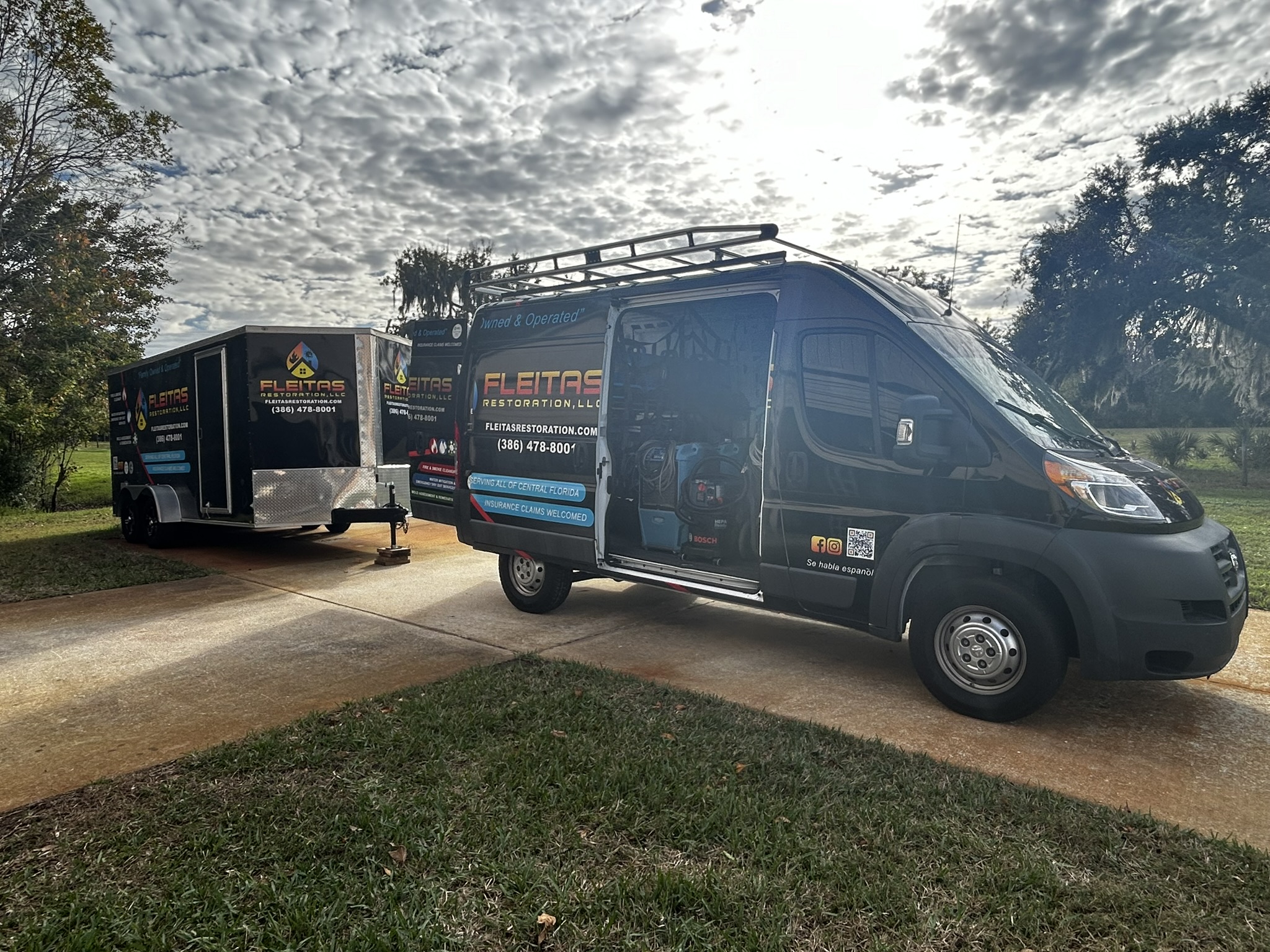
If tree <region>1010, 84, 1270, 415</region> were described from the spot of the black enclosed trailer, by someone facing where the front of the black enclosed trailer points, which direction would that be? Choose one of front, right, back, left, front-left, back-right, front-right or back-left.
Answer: front-left

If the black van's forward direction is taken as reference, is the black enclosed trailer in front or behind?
behind

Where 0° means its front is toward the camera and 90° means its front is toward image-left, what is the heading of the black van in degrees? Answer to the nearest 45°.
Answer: approximately 315°

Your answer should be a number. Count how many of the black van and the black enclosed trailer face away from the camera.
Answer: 0

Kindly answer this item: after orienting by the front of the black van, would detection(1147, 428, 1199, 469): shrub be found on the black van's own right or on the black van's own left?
on the black van's own left

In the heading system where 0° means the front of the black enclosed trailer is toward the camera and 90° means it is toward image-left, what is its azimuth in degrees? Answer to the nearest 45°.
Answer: approximately 315°

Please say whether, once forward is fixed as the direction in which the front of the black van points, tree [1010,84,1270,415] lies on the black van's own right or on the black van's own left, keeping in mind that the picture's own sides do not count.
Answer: on the black van's own left
